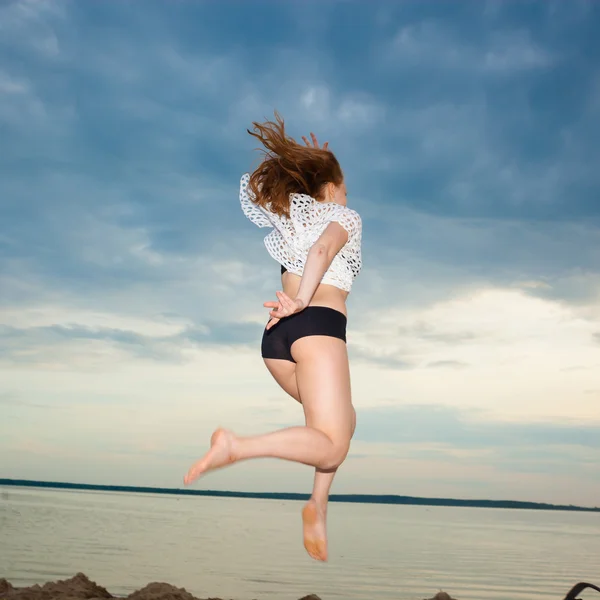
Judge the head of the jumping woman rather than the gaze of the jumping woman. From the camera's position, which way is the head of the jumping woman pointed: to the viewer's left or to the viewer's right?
to the viewer's right

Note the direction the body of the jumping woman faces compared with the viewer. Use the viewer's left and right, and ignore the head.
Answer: facing away from the viewer and to the right of the viewer

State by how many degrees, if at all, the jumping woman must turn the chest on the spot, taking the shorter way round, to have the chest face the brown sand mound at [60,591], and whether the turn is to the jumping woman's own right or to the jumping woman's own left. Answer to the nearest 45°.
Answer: approximately 90° to the jumping woman's own left

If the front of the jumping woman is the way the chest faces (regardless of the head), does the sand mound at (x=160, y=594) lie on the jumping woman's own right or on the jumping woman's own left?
on the jumping woman's own left
